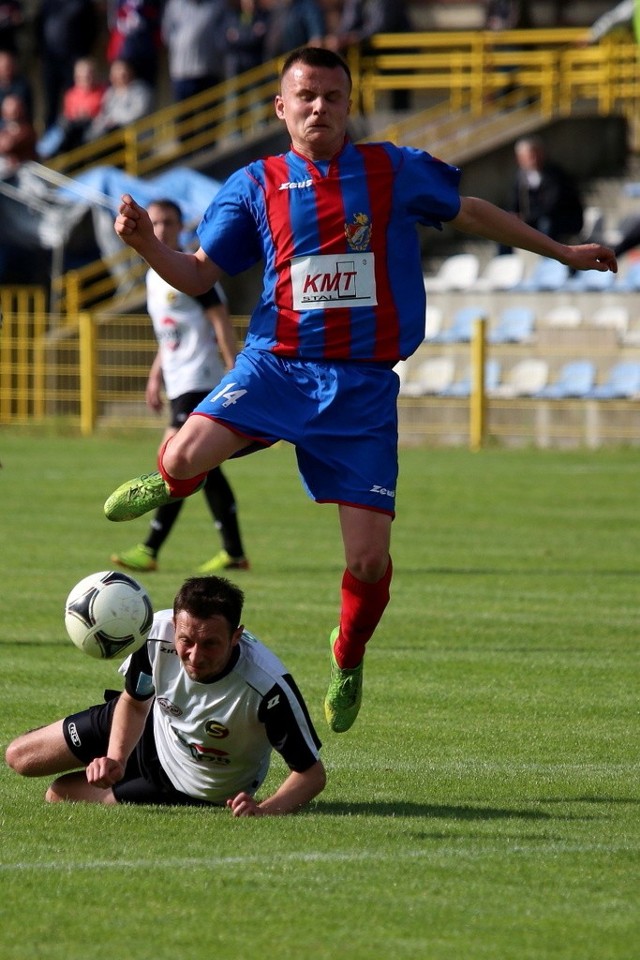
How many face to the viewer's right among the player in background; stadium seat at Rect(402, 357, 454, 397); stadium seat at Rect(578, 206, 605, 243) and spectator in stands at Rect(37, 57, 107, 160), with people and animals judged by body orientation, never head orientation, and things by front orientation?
0

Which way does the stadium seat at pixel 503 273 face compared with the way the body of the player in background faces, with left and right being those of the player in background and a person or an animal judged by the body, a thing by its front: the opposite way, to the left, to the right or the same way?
the same way

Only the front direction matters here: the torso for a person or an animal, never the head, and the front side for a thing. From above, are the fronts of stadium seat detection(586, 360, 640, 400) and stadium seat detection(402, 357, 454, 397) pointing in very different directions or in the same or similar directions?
same or similar directions

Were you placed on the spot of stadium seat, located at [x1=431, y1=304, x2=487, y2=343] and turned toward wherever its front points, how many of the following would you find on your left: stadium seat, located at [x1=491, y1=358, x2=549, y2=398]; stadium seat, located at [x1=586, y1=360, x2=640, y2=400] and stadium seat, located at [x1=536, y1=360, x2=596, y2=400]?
3

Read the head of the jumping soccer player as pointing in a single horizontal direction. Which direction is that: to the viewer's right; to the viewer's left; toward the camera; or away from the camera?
toward the camera

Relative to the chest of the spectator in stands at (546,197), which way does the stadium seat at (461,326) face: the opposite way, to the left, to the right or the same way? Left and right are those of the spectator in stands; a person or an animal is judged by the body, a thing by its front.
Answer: the same way

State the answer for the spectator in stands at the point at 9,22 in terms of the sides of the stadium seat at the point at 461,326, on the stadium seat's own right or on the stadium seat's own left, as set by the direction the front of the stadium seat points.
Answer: on the stadium seat's own right

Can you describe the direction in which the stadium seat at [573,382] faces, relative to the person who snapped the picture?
facing the viewer and to the left of the viewer

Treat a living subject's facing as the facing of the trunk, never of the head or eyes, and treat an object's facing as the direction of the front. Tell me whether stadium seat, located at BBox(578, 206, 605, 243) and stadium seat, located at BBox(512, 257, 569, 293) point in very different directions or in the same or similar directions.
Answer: same or similar directions

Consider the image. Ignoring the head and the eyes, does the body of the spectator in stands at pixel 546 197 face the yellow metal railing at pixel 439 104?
no

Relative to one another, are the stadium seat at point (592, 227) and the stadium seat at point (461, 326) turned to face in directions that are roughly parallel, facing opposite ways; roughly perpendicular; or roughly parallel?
roughly parallel

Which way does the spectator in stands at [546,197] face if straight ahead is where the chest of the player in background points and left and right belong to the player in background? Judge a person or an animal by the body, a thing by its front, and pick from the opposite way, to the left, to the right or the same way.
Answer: the same way

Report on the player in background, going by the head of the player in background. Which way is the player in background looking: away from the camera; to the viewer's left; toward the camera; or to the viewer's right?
toward the camera

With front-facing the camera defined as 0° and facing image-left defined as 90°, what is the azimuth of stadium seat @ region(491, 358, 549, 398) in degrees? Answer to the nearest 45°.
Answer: approximately 45°

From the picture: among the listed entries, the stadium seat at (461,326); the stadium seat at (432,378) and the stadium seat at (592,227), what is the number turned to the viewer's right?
0

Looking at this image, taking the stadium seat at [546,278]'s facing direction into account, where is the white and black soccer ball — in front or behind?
in front

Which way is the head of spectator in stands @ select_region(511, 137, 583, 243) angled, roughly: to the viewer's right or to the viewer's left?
to the viewer's left

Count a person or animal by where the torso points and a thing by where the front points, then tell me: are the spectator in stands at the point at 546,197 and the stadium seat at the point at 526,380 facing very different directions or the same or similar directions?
same or similar directions

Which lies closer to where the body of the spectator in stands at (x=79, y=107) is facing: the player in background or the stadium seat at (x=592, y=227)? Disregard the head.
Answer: the player in background

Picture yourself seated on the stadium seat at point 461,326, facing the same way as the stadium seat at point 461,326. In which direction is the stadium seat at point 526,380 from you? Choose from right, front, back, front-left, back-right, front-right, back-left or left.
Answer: left

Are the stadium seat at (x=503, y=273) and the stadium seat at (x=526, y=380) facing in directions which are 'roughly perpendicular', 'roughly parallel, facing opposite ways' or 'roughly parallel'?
roughly parallel
